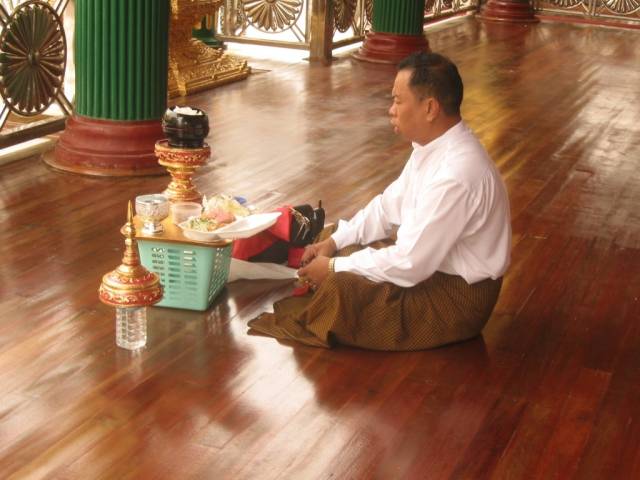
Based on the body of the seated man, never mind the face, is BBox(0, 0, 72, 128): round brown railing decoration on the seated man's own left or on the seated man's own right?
on the seated man's own right

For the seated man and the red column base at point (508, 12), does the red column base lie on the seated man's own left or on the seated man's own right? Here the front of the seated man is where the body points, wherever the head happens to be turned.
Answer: on the seated man's own right

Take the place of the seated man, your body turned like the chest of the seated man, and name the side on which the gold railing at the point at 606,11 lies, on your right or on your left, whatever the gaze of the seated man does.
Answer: on your right

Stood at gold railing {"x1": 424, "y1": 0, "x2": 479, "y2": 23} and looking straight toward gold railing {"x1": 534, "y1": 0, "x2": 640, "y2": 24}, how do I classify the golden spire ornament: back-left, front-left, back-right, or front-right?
back-right

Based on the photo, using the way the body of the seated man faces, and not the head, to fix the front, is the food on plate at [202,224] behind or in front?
in front

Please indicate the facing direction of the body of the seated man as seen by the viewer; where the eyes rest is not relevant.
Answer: to the viewer's left

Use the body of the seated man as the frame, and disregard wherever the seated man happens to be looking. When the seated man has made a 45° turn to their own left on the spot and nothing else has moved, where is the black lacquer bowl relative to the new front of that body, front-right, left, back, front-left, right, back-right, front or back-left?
right

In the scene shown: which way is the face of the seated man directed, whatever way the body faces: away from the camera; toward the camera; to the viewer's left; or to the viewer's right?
to the viewer's left

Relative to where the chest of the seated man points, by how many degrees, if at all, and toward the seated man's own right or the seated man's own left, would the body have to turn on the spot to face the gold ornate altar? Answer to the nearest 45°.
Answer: approximately 90° to the seated man's own right

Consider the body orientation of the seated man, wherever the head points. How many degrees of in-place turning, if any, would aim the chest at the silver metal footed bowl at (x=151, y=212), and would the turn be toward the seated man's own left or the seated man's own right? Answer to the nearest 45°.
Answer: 0° — they already face it

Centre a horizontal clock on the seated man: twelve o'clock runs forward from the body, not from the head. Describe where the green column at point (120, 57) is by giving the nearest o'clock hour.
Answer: The green column is roughly at 2 o'clock from the seated man.

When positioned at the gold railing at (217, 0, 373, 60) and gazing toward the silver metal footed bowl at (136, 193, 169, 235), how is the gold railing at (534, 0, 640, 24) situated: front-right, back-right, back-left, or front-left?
back-left

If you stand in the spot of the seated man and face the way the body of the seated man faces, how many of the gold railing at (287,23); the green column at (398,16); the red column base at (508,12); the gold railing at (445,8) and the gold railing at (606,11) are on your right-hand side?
5

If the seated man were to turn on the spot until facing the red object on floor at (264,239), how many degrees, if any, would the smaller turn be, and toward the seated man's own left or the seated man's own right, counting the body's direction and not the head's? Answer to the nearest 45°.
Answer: approximately 45° to the seated man's own right

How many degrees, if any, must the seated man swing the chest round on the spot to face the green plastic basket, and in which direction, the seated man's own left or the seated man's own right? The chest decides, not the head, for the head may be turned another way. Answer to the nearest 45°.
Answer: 0° — they already face it

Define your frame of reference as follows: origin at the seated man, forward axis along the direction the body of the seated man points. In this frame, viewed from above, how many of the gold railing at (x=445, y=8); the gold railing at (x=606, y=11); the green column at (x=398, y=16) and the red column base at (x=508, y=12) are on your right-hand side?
4

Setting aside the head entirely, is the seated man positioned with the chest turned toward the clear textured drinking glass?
yes

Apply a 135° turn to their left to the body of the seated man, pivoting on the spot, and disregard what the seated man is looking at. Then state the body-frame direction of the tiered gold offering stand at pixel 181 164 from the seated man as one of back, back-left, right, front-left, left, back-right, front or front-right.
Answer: back
